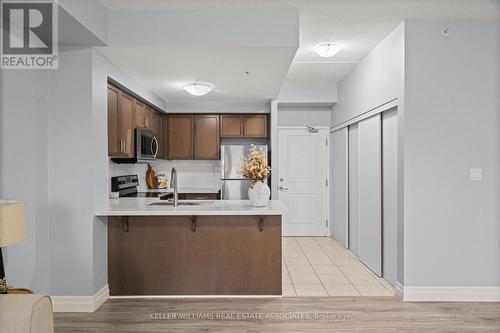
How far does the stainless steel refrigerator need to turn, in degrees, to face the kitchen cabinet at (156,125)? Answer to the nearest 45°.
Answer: approximately 90° to its right

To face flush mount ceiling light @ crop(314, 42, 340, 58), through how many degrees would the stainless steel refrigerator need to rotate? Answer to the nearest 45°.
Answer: approximately 45° to its left

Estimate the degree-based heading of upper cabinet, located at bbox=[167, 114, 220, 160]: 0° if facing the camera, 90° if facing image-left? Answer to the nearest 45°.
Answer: approximately 0°

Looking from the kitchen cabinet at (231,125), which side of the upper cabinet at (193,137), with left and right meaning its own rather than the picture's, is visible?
left
